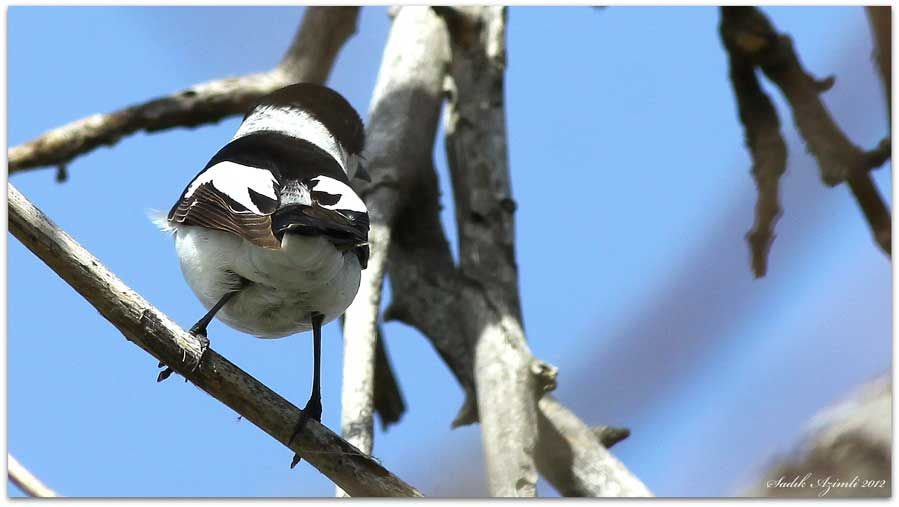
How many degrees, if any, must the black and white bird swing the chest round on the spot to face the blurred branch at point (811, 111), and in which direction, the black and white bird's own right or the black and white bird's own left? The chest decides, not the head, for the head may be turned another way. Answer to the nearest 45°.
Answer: approximately 90° to the black and white bird's own right

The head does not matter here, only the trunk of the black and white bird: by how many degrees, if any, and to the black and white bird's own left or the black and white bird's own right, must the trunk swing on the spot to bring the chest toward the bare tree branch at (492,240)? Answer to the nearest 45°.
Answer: approximately 45° to the black and white bird's own right

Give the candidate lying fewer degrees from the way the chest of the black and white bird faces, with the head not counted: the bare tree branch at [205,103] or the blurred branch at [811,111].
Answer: the bare tree branch

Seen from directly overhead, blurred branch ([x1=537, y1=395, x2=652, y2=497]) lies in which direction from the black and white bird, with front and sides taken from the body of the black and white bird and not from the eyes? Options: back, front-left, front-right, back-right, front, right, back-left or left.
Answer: front-right

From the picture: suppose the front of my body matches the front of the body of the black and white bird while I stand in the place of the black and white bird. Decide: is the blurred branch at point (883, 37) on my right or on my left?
on my right

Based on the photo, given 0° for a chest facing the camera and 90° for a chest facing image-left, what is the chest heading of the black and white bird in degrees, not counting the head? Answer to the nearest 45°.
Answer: approximately 180°

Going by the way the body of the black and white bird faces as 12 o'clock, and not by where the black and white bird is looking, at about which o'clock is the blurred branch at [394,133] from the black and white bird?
The blurred branch is roughly at 1 o'clock from the black and white bird.

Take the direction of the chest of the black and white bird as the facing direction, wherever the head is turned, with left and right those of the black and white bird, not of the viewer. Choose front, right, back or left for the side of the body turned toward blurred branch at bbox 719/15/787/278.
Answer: right
